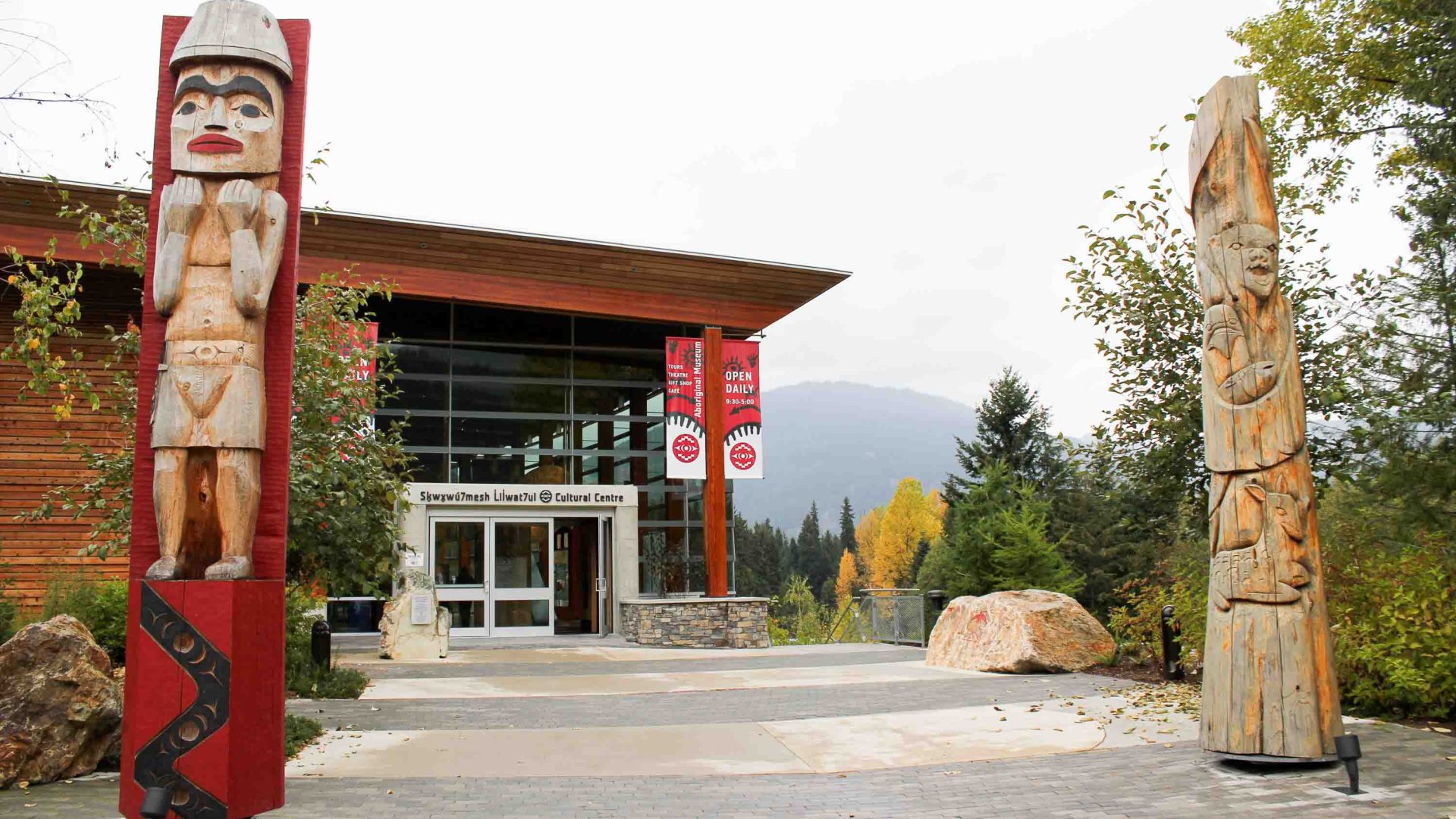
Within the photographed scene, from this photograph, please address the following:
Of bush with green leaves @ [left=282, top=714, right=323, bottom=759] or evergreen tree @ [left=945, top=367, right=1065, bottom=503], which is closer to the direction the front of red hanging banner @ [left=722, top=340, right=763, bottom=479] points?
the bush with green leaves

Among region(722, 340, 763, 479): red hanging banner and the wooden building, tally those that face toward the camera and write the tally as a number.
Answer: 2

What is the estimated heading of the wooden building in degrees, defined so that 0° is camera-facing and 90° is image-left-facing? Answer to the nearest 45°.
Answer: approximately 0°

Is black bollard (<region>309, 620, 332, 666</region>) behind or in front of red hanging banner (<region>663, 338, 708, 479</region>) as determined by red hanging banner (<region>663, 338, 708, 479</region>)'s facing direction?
in front

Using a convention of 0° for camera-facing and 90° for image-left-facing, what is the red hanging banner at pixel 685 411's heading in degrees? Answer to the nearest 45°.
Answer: approximately 0°

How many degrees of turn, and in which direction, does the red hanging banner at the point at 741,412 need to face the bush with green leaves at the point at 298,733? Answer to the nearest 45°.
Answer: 0° — it already faces it

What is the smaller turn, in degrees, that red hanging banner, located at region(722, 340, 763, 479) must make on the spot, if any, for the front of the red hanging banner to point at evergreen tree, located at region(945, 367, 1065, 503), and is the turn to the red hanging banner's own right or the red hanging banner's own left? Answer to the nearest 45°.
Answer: approximately 135° to the red hanging banner's own left

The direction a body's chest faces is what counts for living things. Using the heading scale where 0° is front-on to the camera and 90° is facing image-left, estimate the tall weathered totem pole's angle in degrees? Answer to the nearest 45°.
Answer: approximately 315°

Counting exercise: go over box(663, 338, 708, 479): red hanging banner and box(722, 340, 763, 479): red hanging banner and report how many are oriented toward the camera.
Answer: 2

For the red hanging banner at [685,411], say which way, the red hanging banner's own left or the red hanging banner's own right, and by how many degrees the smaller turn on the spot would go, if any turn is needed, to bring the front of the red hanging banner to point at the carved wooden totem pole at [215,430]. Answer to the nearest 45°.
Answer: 0° — it already faces it

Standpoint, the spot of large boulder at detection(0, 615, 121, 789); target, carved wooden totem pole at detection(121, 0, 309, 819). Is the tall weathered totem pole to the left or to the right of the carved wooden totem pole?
left

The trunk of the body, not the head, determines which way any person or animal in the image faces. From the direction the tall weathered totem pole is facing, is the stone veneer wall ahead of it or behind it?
behind
